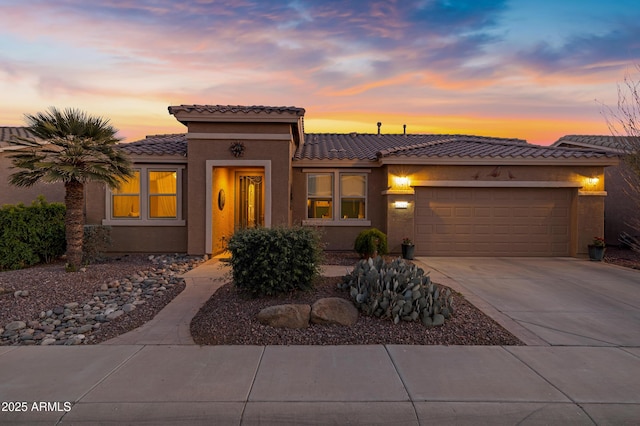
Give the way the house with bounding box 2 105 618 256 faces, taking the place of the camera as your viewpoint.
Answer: facing the viewer

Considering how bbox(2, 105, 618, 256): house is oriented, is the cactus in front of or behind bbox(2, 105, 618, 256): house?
in front

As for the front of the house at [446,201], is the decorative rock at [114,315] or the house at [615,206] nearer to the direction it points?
the decorative rock

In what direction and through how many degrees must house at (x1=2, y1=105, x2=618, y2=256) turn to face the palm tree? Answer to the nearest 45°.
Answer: approximately 45° to its right

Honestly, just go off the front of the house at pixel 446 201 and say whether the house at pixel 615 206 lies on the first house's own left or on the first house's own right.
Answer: on the first house's own left

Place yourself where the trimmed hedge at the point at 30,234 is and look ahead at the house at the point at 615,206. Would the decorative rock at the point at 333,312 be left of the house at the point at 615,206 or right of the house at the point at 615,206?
right

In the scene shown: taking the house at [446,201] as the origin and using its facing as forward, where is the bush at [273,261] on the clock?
The bush is roughly at 1 o'clock from the house.

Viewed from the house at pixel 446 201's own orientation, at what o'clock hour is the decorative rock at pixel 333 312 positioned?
The decorative rock is roughly at 1 o'clock from the house.

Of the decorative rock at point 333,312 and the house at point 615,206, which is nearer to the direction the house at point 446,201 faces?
the decorative rock

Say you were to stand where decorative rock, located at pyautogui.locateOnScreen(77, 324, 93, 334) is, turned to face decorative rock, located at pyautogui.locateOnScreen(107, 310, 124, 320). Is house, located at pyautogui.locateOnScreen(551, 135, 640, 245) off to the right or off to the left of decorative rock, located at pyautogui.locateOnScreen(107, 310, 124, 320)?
right
